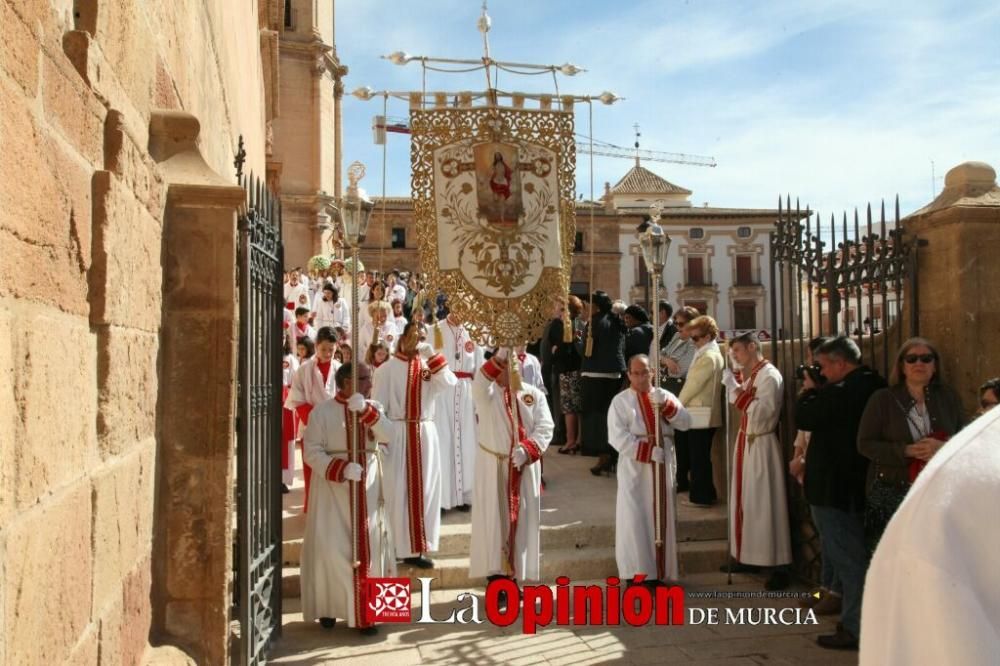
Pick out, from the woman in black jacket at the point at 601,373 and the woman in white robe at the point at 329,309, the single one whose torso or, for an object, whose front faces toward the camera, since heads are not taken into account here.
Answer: the woman in white robe

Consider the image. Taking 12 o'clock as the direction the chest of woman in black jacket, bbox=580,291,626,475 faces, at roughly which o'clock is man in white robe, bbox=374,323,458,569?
The man in white robe is roughly at 10 o'clock from the woman in black jacket.

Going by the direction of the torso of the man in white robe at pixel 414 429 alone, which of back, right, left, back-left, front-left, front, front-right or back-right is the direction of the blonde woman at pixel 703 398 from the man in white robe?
left

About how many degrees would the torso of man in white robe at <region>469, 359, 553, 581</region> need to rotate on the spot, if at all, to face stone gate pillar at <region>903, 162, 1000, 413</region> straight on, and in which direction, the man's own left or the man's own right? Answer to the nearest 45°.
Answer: approximately 90° to the man's own left

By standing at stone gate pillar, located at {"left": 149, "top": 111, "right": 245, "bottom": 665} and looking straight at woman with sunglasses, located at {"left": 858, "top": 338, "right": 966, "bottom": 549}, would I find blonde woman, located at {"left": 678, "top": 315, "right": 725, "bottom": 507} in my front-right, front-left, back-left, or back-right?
front-left

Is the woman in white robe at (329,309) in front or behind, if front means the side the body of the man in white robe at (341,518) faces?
behind

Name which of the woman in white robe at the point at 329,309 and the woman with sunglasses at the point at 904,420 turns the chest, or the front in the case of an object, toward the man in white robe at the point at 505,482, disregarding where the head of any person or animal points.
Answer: the woman in white robe at the point at 329,309

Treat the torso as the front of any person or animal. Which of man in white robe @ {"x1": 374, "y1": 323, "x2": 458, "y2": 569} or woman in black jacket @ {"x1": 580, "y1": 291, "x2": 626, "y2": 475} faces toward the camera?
the man in white robe

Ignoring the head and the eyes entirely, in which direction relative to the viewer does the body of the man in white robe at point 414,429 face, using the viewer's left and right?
facing the viewer

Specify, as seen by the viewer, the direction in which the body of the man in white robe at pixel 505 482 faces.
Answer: toward the camera

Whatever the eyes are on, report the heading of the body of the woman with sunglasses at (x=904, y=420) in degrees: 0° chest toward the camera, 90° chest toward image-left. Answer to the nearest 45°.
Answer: approximately 0°

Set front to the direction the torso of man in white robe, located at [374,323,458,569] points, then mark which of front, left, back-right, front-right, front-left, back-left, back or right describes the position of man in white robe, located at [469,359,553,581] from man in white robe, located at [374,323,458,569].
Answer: front-left

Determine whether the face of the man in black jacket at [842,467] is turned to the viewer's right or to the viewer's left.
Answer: to the viewer's left
